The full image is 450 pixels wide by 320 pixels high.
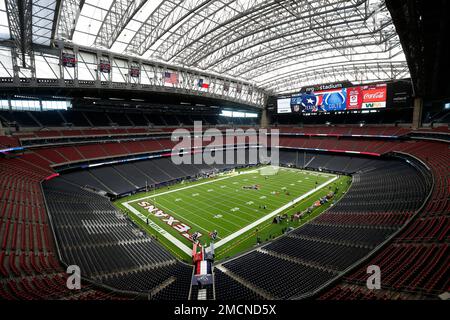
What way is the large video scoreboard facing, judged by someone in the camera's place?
facing the viewer and to the left of the viewer
